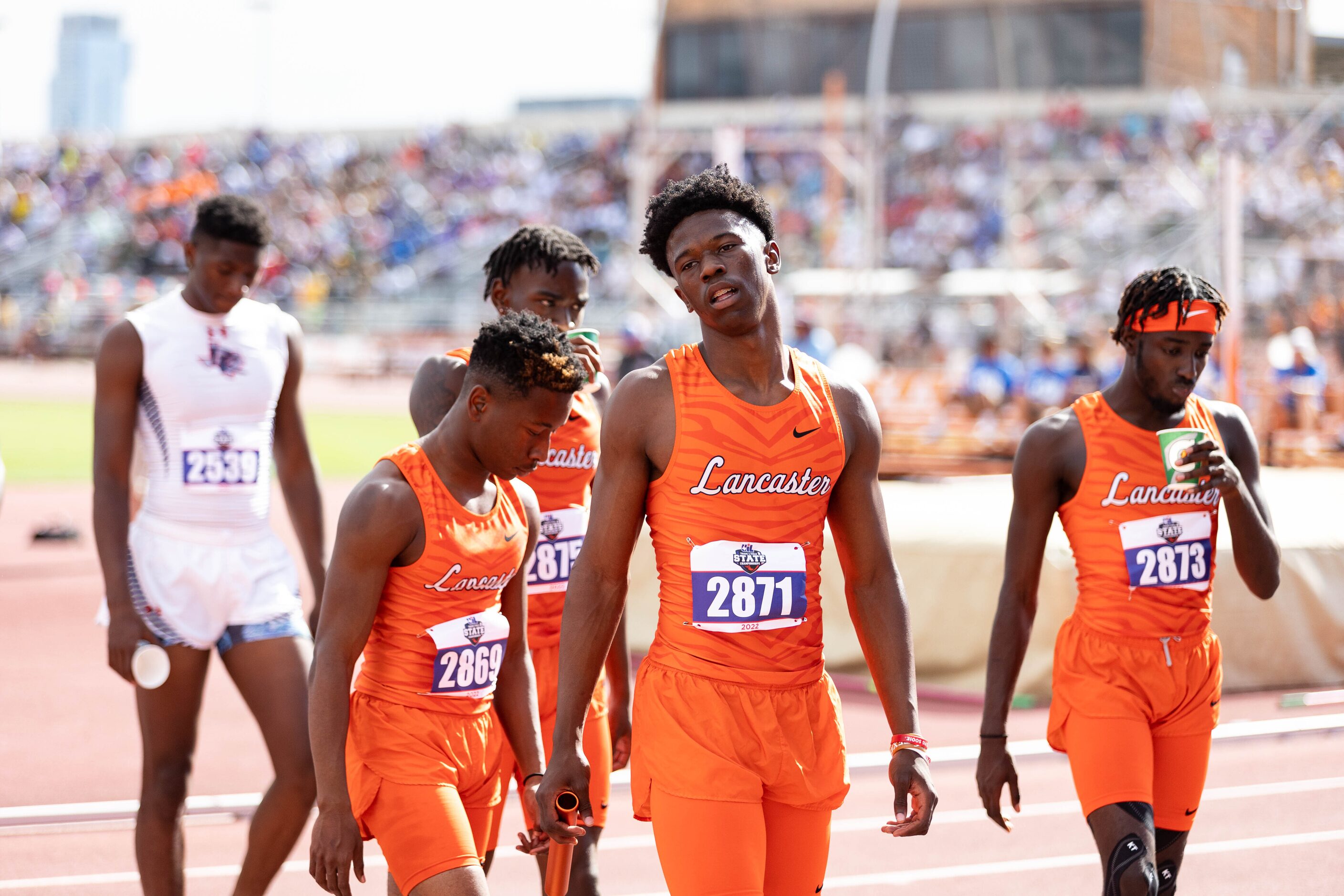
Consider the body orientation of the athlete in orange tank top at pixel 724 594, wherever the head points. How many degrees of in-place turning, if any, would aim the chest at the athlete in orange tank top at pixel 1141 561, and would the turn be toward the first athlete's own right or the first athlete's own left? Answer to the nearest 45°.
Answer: approximately 135° to the first athlete's own left

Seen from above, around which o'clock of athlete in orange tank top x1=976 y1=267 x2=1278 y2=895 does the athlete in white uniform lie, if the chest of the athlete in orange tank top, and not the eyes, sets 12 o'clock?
The athlete in white uniform is roughly at 4 o'clock from the athlete in orange tank top.

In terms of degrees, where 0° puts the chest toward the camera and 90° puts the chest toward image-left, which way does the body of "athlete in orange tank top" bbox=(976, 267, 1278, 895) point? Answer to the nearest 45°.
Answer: approximately 315°

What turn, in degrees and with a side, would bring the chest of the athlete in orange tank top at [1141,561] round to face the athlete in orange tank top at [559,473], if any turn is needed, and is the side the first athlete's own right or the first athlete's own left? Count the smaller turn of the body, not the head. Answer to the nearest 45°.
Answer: approximately 135° to the first athlete's own right

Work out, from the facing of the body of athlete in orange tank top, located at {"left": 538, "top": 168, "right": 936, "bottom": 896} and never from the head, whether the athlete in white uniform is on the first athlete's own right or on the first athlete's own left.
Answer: on the first athlete's own right

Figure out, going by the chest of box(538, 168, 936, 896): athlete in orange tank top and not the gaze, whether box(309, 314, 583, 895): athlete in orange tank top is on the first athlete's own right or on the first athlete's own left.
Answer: on the first athlete's own right

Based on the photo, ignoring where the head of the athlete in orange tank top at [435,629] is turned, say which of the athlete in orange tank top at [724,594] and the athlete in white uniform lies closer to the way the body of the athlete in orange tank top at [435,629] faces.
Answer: the athlete in orange tank top

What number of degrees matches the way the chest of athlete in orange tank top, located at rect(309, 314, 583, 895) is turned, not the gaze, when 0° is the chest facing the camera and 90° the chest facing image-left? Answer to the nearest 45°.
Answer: approximately 315°
